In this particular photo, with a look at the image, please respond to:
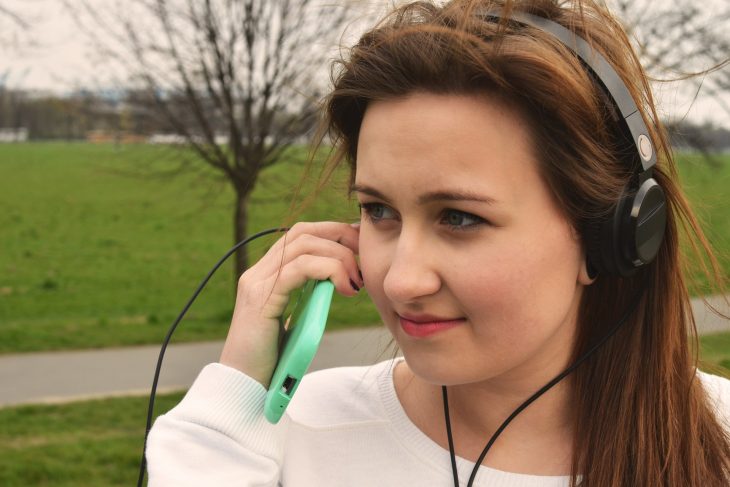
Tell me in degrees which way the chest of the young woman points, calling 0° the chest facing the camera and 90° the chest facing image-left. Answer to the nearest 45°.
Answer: approximately 45°
